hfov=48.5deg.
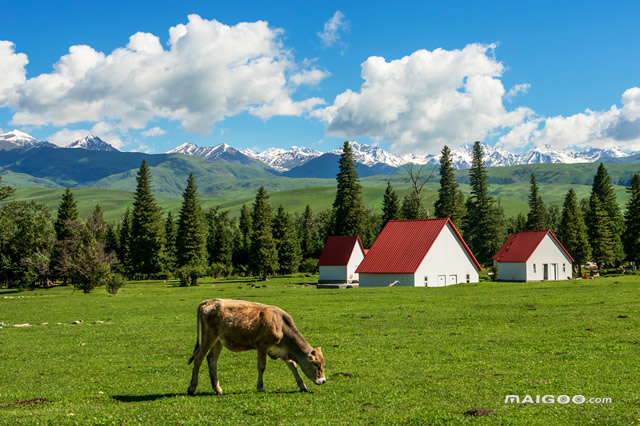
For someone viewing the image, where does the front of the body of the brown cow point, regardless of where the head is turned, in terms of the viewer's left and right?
facing to the right of the viewer
